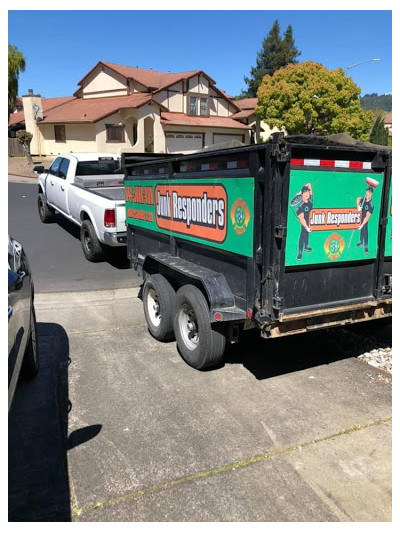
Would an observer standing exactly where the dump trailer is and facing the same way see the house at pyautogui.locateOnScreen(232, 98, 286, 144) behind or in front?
in front

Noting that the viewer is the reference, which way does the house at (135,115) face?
facing the viewer

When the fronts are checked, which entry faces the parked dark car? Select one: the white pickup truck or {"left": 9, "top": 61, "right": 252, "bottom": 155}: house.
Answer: the house

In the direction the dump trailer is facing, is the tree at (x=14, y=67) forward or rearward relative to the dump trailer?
forward

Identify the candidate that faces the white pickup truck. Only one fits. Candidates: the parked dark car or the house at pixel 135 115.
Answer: the house

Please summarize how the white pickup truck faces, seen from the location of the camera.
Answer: facing away from the viewer and to the left of the viewer

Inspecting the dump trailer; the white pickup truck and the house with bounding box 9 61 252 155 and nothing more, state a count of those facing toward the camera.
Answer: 1
